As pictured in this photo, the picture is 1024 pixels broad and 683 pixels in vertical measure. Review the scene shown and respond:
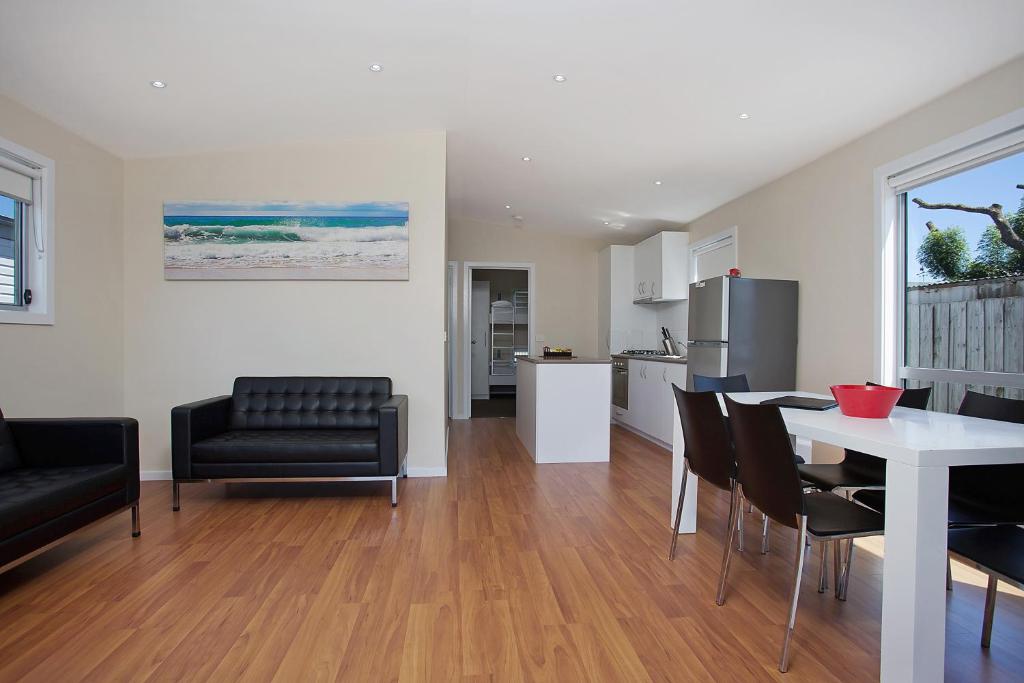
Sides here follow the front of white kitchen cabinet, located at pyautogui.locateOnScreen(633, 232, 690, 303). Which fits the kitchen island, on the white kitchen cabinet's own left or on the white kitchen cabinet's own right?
on the white kitchen cabinet's own left

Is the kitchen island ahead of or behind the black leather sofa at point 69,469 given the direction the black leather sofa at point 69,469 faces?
ahead

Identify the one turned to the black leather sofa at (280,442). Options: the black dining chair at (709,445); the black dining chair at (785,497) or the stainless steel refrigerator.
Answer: the stainless steel refrigerator

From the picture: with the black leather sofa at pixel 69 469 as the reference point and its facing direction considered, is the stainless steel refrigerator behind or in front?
in front

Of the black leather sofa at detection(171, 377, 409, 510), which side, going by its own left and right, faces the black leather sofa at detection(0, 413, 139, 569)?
right

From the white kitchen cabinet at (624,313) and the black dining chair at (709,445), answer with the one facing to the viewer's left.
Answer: the white kitchen cabinet

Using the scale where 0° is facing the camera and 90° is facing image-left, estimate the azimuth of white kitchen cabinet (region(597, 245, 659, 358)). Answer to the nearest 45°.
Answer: approximately 90°

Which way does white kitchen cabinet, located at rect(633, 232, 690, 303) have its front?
to the viewer's left

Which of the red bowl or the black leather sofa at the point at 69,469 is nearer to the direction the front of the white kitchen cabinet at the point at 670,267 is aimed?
the black leather sofa

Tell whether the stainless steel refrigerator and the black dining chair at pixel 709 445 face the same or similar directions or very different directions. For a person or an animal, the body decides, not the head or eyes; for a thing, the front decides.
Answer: very different directions
